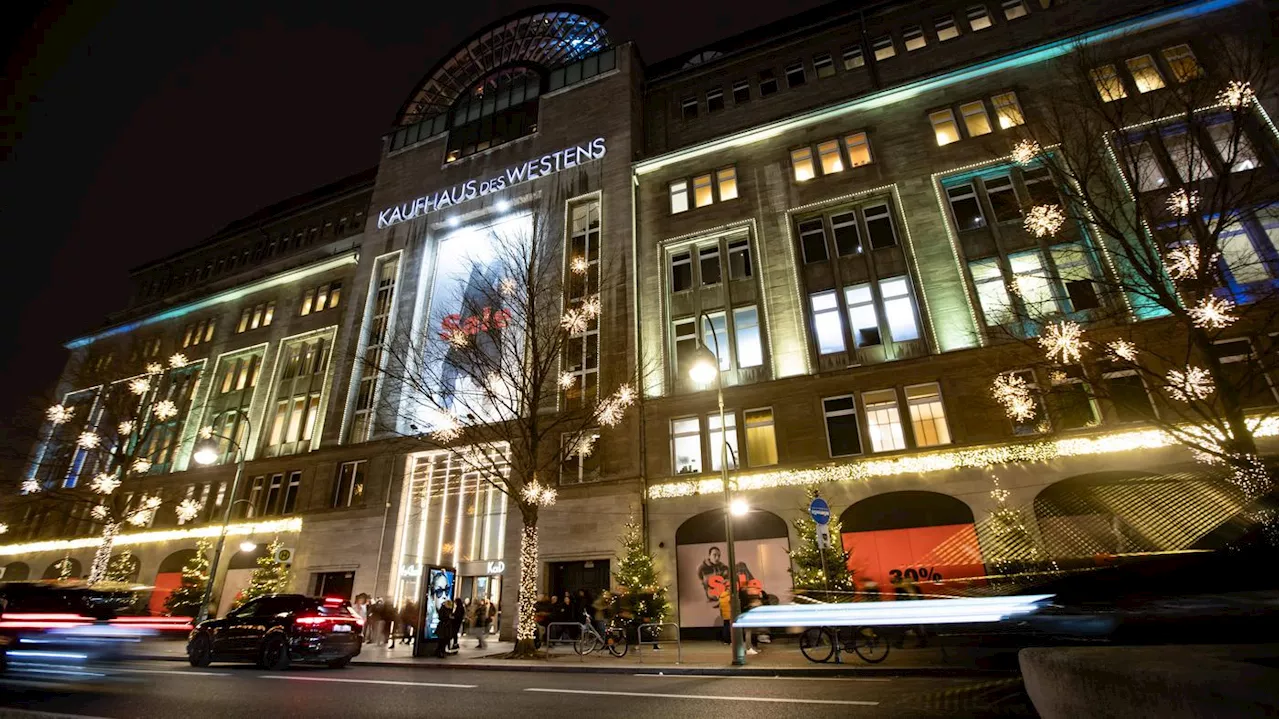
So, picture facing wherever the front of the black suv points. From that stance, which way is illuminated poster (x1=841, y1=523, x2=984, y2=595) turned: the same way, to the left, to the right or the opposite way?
to the left

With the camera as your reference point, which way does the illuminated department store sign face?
facing the viewer and to the left of the viewer

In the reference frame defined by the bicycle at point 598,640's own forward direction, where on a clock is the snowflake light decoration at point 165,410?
The snowflake light decoration is roughly at 1 o'clock from the bicycle.

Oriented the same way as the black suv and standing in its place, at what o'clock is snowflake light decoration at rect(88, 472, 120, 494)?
The snowflake light decoration is roughly at 1 o'clock from the black suv.

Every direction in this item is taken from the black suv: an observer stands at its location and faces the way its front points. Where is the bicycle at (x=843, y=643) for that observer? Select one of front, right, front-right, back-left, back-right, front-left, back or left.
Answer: back

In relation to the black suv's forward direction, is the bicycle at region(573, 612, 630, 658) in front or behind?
behind

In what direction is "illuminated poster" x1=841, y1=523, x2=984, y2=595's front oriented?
toward the camera

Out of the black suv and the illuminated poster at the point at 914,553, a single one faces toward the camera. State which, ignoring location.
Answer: the illuminated poster

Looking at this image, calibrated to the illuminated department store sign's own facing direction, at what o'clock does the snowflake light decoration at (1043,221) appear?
The snowflake light decoration is roughly at 9 o'clock from the illuminated department store sign.

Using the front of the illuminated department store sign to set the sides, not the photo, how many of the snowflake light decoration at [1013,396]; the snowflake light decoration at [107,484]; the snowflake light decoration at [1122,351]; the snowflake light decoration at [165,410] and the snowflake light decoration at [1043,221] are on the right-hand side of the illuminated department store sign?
2

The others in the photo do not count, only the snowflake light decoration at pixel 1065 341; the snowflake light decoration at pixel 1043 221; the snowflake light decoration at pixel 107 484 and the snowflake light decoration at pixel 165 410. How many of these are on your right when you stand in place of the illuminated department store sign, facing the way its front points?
2

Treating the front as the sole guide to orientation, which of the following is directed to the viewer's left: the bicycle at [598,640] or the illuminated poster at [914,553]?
the bicycle

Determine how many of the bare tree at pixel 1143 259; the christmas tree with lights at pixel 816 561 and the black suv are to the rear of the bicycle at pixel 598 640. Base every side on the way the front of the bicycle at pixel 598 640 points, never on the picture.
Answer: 2

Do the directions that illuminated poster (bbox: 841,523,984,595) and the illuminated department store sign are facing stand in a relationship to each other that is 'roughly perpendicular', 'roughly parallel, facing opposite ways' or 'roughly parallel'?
roughly parallel

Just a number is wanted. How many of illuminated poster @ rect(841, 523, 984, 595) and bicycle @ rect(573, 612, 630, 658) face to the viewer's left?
1
